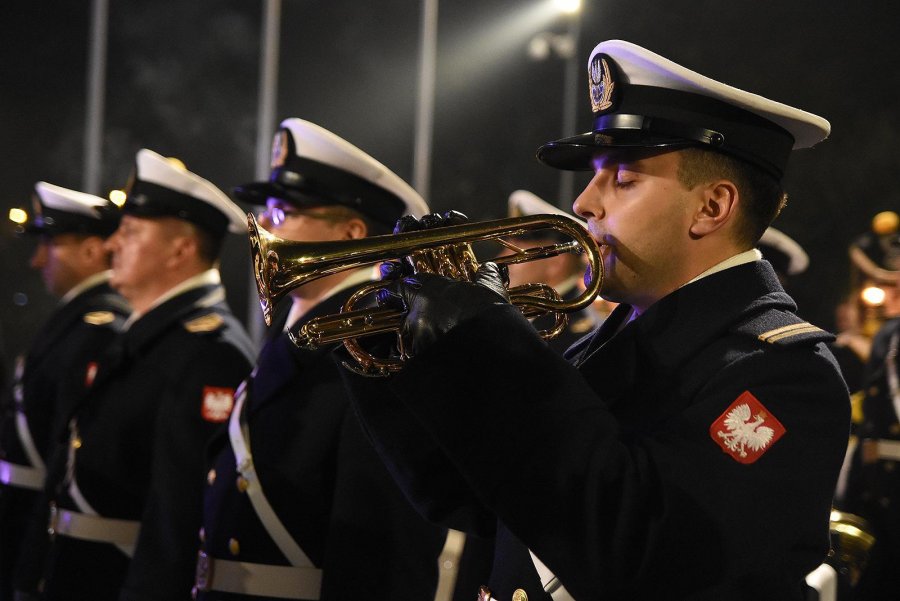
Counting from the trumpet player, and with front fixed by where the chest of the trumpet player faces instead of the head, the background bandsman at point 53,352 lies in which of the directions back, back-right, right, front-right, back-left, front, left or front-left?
front-right

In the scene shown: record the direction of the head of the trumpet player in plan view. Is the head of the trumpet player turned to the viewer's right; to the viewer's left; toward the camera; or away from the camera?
to the viewer's left

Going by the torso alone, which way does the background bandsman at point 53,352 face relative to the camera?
to the viewer's left

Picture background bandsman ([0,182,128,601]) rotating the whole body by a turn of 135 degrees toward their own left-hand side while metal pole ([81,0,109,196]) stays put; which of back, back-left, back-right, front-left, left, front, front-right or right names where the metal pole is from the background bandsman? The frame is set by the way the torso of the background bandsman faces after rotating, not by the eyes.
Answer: back-left

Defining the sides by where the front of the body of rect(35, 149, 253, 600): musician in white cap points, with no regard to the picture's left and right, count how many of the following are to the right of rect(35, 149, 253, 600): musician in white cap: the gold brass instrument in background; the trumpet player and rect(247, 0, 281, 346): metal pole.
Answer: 1

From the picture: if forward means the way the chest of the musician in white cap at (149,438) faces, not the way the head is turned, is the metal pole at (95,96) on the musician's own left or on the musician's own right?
on the musician's own right

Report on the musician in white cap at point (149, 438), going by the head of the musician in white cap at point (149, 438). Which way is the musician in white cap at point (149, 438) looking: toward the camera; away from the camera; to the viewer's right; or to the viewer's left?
to the viewer's left

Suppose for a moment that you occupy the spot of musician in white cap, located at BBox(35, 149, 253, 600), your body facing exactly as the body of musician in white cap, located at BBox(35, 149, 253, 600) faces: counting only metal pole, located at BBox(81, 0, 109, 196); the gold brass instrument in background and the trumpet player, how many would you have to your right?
1

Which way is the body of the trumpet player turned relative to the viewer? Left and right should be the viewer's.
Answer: facing to the left of the viewer

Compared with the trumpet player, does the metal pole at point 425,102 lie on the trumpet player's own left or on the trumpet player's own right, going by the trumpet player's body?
on the trumpet player's own right

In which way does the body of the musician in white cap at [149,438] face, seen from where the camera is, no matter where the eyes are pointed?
to the viewer's left

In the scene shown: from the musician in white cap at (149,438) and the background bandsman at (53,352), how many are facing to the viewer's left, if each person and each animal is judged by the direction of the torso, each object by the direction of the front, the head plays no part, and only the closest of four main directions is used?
2

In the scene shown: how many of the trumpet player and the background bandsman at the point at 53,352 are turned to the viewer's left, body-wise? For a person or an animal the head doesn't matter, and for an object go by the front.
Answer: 2
